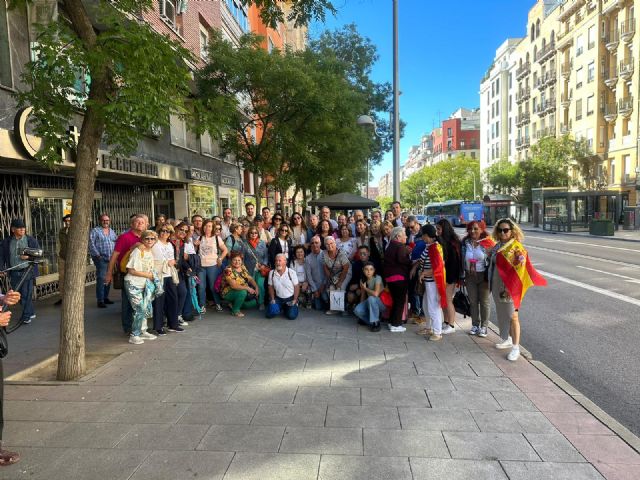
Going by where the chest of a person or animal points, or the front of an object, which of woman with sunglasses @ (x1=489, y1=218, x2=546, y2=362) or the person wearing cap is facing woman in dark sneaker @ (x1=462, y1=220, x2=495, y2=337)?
the person wearing cap

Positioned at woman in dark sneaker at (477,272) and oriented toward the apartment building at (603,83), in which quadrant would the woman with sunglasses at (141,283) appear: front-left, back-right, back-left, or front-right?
back-left

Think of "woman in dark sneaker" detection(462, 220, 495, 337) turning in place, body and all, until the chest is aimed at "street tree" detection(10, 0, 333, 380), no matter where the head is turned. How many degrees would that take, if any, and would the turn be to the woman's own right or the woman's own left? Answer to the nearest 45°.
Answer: approximately 45° to the woman's own right

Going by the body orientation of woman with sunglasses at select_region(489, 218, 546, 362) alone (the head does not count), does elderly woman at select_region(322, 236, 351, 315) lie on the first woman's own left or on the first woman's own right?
on the first woman's own right

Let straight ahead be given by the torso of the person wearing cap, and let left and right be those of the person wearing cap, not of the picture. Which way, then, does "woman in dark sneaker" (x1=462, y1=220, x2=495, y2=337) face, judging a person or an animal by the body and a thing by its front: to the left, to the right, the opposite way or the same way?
to the right

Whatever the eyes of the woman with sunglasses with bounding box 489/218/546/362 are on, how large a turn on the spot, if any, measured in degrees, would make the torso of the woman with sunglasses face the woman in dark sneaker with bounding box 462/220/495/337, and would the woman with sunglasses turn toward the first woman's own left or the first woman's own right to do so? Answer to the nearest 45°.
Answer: approximately 90° to the first woman's own right
